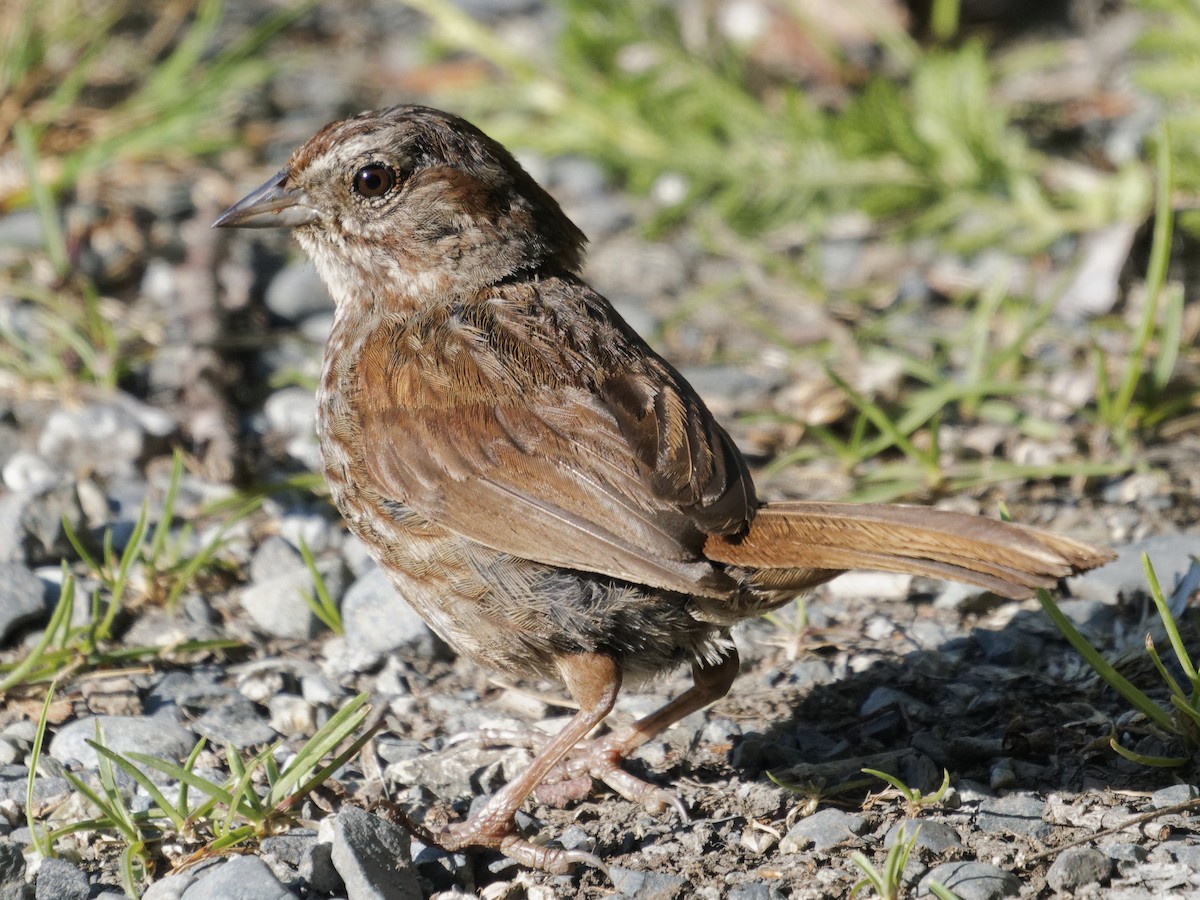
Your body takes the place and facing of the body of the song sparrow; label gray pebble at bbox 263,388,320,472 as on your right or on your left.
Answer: on your right

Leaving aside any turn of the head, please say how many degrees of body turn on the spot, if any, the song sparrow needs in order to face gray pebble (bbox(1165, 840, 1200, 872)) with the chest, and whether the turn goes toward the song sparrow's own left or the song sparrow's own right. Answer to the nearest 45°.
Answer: approximately 135° to the song sparrow's own left

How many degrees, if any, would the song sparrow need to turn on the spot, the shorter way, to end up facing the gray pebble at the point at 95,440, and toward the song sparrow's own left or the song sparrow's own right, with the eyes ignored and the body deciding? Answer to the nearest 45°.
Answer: approximately 45° to the song sparrow's own right

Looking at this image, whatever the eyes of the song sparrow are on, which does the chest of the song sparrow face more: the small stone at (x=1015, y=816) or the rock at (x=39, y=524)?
the rock

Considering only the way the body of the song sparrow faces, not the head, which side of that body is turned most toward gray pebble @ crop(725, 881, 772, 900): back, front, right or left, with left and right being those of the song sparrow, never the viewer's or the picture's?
left

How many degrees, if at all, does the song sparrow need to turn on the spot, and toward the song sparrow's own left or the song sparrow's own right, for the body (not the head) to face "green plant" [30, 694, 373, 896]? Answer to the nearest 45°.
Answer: approximately 45° to the song sparrow's own left

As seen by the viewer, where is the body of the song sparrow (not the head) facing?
to the viewer's left

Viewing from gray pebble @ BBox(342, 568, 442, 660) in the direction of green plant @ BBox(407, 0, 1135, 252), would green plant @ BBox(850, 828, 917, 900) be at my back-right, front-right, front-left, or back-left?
back-right

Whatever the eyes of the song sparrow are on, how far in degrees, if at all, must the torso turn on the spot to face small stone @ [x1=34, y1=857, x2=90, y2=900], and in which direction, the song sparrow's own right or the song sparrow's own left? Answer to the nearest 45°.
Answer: approximately 45° to the song sparrow's own left

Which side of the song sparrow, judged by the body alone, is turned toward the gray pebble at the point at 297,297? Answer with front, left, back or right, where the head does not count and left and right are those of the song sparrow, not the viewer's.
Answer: right

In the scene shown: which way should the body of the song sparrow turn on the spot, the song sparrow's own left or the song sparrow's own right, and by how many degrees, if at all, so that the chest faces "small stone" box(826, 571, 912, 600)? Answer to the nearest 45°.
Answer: approximately 135° to the song sparrow's own right

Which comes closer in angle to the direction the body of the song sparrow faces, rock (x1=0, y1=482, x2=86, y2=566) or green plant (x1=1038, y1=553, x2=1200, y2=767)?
the rock

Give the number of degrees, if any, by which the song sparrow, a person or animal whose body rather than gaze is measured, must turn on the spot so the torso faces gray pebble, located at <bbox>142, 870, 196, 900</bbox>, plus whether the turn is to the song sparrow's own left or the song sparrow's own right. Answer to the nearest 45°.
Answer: approximately 45° to the song sparrow's own left
